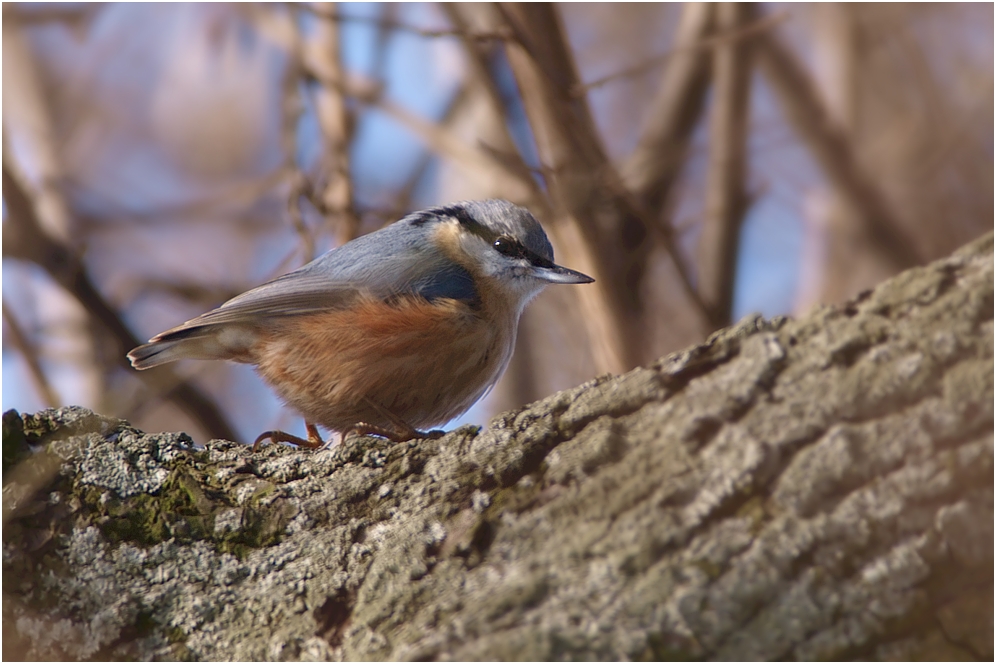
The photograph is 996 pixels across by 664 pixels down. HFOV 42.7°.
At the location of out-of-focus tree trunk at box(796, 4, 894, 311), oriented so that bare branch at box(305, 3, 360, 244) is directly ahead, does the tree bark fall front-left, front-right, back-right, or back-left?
front-left

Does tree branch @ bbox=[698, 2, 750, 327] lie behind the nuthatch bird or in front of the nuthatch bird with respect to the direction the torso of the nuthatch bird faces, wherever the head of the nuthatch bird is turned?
in front

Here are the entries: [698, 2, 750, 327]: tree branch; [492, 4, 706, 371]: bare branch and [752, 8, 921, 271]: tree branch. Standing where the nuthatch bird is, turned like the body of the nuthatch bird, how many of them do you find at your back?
0

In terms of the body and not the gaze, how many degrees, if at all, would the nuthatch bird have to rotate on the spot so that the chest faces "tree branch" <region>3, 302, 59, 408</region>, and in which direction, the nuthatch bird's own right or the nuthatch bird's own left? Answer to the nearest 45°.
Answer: approximately 135° to the nuthatch bird's own left

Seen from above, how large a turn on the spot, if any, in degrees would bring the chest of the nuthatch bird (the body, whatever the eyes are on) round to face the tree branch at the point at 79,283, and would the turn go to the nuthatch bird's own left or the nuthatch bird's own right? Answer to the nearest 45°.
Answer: approximately 135° to the nuthatch bird's own left

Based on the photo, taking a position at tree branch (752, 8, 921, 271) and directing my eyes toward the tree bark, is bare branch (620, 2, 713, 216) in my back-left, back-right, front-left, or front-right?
front-right

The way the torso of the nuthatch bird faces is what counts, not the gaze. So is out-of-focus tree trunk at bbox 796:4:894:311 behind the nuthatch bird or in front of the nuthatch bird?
in front

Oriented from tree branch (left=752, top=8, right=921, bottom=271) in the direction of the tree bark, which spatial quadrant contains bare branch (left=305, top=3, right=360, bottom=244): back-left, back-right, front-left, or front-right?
front-right

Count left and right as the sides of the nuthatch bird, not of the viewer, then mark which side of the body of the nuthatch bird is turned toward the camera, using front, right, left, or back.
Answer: right

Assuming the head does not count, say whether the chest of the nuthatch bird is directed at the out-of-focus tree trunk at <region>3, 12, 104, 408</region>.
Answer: no
